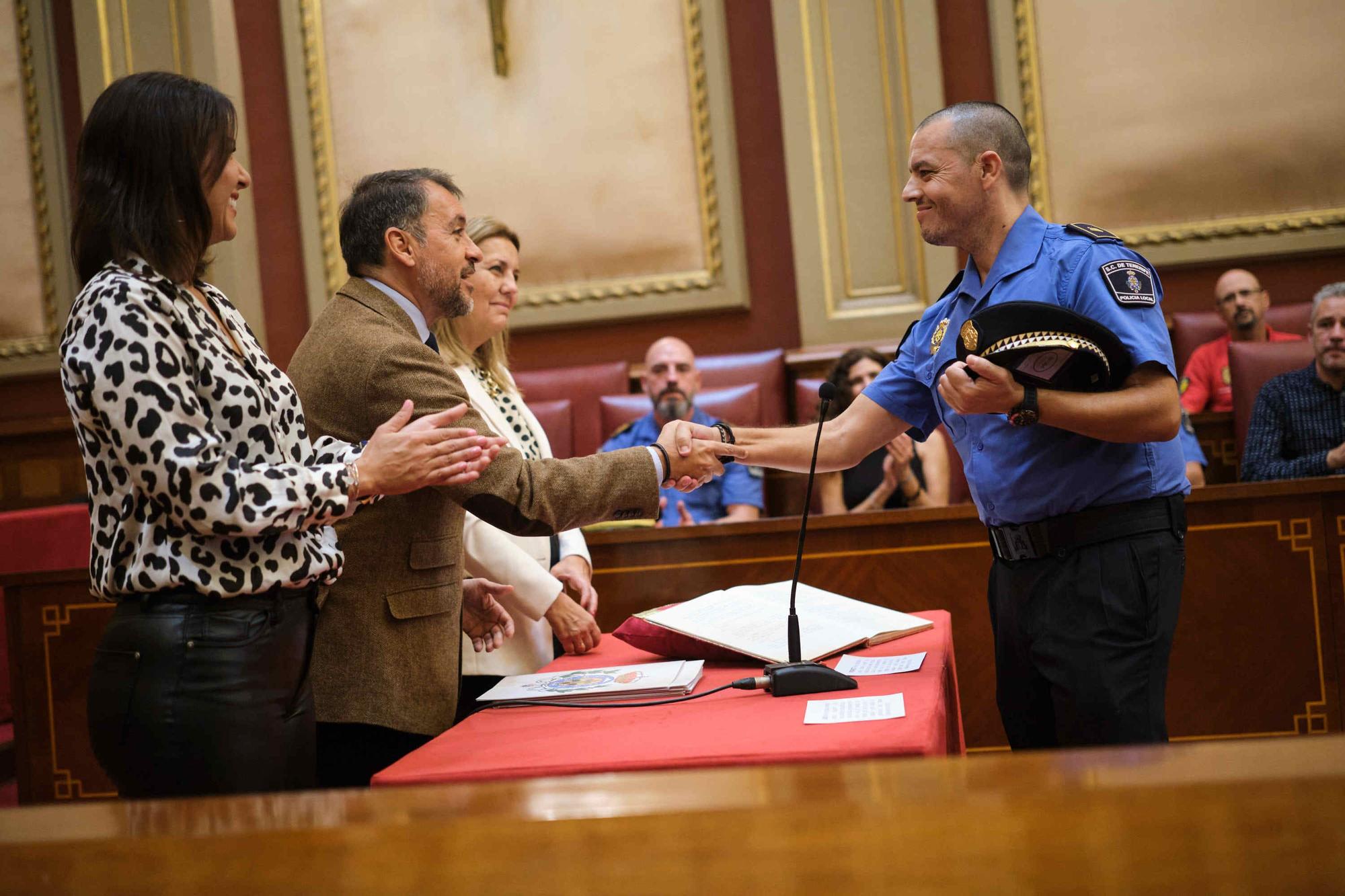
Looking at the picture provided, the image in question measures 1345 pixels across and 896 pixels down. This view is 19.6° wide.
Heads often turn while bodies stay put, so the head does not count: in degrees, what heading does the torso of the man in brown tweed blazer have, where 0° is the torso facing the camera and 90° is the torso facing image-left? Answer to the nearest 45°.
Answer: approximately 270°

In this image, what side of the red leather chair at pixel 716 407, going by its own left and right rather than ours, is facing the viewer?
front

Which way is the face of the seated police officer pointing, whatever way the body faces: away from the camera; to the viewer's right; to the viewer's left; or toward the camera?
toward the camera

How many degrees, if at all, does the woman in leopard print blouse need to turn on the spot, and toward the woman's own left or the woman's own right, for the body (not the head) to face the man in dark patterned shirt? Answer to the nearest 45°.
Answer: approximately 45° to the woman's own left

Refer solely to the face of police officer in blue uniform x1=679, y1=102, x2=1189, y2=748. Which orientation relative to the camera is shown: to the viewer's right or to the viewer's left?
to the viewer's left

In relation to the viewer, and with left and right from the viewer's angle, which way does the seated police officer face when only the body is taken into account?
facing the viewer

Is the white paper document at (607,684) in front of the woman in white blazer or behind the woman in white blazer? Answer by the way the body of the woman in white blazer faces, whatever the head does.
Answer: in front

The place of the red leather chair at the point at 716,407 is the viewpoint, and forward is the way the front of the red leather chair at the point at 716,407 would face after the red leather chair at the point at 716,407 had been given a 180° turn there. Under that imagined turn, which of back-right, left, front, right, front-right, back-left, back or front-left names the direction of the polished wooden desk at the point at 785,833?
back

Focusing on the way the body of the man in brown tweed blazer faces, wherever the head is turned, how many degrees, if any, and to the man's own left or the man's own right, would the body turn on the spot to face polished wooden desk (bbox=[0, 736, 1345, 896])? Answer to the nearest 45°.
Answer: approximately 90° to the man's own right

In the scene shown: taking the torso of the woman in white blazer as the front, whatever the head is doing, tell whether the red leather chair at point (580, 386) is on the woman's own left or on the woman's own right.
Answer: on the woman's own left
